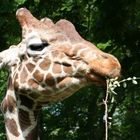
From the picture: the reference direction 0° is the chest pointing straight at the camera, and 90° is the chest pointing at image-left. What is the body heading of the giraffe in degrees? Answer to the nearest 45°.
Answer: approximately 270°
